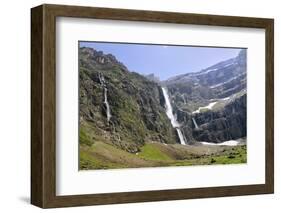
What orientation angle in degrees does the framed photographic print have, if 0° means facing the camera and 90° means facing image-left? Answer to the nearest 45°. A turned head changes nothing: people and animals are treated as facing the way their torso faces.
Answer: approximately 315°
